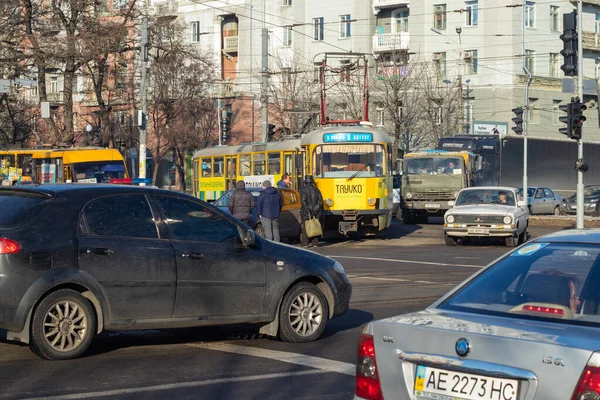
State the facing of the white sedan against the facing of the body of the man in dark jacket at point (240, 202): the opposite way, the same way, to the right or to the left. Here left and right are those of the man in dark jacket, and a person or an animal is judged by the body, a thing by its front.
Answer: the opposite way

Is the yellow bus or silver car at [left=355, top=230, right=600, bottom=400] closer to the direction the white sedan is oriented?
the silver car

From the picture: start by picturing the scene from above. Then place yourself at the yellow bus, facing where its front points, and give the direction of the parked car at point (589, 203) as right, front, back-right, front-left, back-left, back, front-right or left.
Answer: front-left

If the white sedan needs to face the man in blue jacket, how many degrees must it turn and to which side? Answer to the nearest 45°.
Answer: approximately 45° to its right

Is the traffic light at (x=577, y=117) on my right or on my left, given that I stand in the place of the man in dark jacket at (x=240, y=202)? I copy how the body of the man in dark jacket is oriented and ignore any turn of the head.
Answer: on my right

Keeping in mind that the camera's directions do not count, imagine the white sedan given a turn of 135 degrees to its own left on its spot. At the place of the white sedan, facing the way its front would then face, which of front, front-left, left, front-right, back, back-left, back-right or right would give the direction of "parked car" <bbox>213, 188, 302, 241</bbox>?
back-left

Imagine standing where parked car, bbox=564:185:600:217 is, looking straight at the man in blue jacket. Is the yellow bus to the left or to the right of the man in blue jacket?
right

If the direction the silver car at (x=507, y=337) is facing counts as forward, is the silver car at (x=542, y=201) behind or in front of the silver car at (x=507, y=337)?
in front

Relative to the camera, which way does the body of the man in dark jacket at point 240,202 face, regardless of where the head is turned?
away from the camera

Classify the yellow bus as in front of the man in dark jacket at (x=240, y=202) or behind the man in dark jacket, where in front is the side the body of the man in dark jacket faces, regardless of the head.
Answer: in front

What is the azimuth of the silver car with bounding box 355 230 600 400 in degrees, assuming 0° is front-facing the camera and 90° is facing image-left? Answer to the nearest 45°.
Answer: approximately 225°
